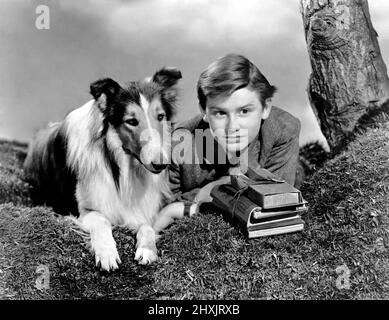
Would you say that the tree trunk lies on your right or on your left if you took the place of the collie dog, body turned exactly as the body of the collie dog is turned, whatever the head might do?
on your left

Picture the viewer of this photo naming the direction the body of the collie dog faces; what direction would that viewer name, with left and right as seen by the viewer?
facing the viewer and to the right of the viewer

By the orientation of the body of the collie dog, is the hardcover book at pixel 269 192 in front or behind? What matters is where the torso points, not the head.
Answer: in front
